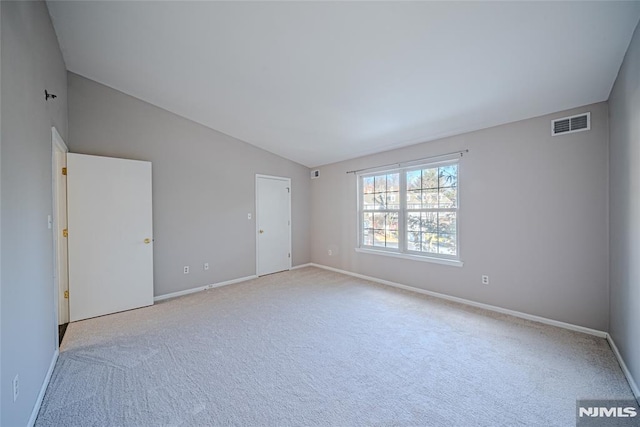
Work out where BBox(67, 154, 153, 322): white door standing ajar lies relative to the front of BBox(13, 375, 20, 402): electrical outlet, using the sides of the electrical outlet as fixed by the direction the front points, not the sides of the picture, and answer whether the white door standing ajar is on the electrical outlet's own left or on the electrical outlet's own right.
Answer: on the electrical outlet's own left

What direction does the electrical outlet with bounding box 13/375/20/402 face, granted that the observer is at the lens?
facing to the right of the viewer

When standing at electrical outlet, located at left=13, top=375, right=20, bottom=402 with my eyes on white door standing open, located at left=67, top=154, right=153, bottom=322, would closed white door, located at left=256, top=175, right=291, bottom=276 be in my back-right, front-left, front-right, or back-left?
front-right

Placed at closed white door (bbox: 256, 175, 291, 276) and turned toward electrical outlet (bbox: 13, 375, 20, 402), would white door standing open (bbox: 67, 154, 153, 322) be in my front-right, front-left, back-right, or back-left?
front-right

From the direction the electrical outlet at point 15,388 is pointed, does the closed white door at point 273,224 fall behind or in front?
in front
